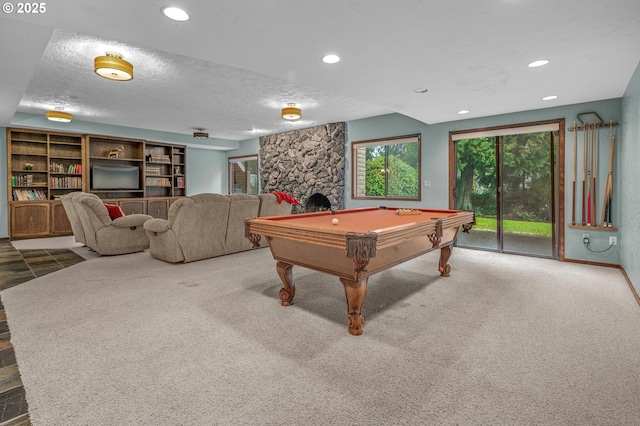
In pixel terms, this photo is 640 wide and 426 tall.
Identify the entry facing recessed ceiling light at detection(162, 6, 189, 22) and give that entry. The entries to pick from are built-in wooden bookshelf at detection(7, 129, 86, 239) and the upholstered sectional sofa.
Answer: the built-in wooden bookshelf

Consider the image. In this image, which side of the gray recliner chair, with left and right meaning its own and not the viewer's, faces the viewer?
right

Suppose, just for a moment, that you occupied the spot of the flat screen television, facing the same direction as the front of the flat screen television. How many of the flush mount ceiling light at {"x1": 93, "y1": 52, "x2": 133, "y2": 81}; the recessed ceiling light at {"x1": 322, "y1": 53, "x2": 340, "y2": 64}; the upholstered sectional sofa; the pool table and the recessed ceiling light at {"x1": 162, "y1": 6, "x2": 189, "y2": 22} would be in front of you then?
5

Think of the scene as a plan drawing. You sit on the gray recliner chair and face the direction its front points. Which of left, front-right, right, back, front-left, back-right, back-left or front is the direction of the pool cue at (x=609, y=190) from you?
front-right

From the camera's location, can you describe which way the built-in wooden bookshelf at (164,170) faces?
facing the viewer and to the right of the viewer

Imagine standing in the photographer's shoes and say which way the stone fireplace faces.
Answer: facing the viewer and to the left of the viewer

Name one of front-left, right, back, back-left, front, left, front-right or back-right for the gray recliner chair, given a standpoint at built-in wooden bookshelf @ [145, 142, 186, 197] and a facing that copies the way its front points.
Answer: front-right

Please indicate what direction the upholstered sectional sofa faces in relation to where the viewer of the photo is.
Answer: facing away from the viewer and to the left of the viewer

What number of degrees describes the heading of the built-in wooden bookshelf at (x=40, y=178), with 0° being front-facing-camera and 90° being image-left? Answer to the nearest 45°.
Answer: approximately 0°

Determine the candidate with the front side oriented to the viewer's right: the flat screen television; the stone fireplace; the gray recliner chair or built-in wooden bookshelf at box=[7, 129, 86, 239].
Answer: the gray recliner chair
